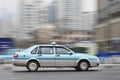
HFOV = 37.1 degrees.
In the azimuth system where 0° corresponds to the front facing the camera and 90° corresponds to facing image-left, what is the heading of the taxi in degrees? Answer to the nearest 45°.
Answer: approximately 270°
